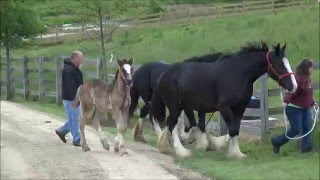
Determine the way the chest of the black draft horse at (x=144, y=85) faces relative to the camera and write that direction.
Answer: to the viewer's right

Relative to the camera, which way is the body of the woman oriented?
to the viewer's right

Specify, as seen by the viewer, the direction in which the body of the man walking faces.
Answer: to the viewer's right

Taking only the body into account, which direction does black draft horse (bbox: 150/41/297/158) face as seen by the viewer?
to the viewer's right
